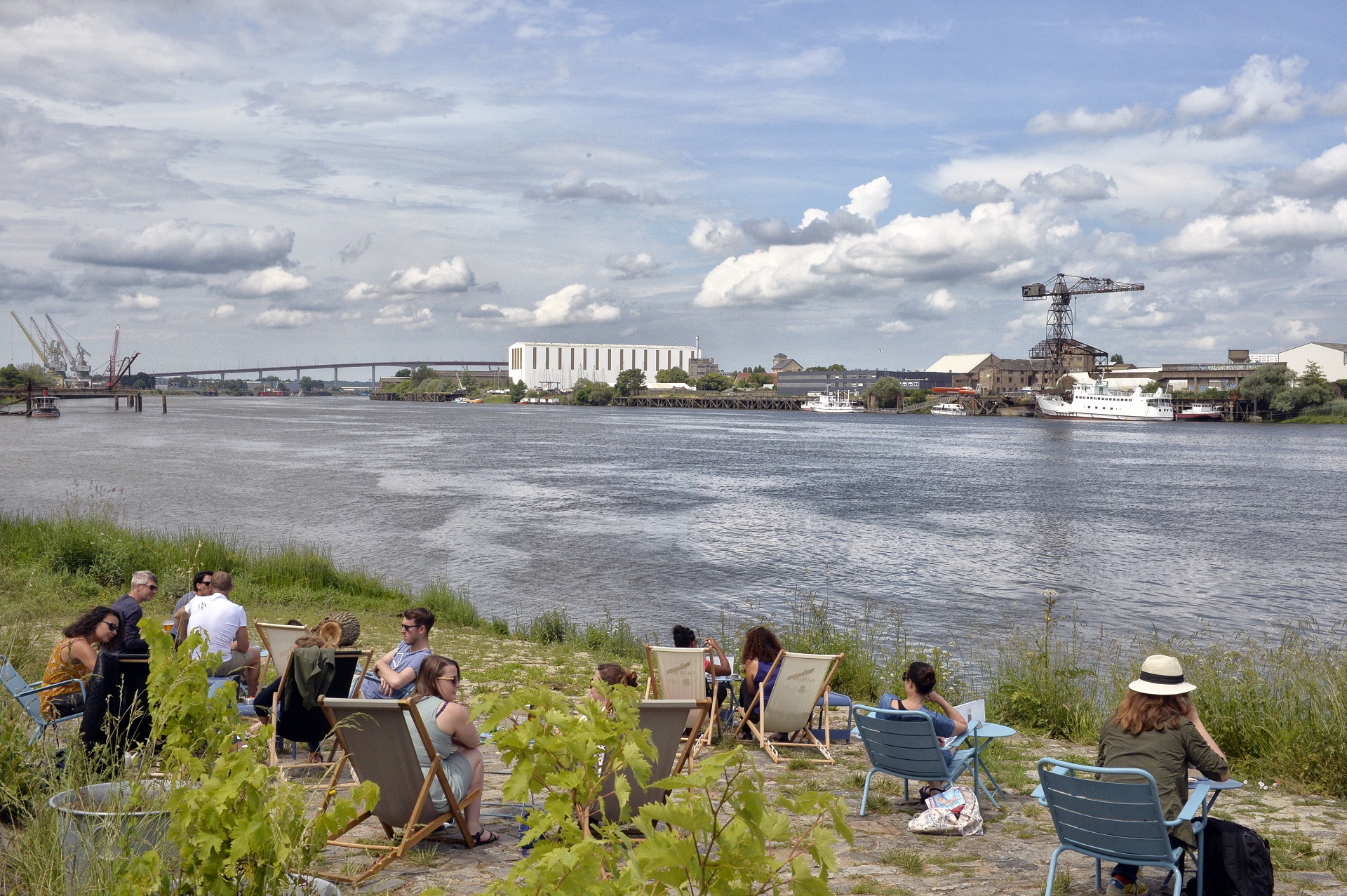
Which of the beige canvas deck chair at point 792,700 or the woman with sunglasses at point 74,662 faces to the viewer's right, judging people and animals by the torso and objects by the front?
the woman with sunglasses

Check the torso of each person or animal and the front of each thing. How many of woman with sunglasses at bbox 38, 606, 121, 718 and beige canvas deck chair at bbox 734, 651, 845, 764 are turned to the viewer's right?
1

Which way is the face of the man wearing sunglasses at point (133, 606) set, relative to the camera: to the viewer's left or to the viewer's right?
to the viewer's right

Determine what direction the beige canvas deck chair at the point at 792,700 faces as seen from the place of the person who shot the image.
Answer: facing away from the viewer and to the left of the viewer

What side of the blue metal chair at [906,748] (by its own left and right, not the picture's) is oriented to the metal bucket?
back

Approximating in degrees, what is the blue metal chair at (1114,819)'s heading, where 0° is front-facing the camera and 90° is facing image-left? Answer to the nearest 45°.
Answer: approximately 225°

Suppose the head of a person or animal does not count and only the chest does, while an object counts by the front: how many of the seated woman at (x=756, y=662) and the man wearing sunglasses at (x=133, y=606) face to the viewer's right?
1

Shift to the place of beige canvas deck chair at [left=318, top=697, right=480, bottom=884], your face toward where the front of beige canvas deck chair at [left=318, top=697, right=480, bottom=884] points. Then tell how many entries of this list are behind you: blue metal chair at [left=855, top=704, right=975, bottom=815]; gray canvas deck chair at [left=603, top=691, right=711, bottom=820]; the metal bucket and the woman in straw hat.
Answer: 1

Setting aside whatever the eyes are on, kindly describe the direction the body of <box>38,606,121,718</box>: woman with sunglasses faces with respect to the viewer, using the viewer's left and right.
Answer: facing to the right of the viewer

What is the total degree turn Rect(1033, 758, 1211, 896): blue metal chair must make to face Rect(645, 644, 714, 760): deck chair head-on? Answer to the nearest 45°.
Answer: approximately 90° to its left

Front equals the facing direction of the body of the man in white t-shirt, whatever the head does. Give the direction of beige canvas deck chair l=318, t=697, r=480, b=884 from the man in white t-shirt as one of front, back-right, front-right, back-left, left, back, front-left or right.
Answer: back-right

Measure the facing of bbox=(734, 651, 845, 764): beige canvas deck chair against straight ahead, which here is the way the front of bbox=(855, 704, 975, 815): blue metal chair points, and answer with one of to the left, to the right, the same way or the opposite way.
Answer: to the left
